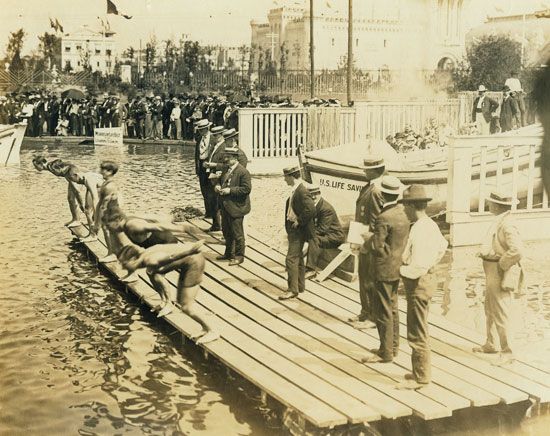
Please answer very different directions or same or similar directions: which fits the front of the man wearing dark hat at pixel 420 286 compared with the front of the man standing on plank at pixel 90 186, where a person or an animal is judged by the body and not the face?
same or similar directions

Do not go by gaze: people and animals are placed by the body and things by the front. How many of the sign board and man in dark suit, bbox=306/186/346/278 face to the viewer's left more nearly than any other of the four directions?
1

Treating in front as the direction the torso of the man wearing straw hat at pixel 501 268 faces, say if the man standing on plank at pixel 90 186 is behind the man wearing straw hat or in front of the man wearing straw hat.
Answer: in front

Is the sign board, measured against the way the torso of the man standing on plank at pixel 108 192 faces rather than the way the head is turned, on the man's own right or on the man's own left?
on the man's own right

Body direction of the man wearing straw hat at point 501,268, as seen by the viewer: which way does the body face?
to the viewer's left

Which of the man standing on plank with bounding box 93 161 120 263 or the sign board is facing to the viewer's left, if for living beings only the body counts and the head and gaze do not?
the man standing on plank

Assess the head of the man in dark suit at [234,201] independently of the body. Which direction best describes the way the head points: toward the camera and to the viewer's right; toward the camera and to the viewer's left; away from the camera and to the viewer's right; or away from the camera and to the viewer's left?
toward the camera and to the viewer's left

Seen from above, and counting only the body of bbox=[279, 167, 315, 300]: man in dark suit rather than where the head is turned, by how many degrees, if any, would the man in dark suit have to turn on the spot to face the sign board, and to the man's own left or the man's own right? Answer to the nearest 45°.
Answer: approximately 90° to the man's own right

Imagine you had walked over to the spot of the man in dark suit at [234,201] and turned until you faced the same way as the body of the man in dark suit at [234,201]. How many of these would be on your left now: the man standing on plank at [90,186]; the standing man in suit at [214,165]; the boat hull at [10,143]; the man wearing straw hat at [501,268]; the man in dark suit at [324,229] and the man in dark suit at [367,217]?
3

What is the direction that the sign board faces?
toward the camera

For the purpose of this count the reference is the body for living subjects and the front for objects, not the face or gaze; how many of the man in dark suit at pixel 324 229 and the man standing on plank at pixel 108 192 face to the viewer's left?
2

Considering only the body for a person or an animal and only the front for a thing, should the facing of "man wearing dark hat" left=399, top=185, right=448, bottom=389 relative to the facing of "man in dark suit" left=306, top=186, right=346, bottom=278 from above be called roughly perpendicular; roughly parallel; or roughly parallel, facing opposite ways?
roughly parallel

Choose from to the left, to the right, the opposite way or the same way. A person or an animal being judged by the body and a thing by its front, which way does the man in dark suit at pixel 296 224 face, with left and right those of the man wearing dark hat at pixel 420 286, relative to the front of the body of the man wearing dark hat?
the same way

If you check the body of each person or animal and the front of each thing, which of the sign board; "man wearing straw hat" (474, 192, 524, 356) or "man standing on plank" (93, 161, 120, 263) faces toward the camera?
the sign board

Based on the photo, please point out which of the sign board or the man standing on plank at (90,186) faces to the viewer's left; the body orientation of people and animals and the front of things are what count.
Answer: the man standing on plank

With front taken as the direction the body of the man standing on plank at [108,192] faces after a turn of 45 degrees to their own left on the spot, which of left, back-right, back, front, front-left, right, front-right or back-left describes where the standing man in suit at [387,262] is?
left

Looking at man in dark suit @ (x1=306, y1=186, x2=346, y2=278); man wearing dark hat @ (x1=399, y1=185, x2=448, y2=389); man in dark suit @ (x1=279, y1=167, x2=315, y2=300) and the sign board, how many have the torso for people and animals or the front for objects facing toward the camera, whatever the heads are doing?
1

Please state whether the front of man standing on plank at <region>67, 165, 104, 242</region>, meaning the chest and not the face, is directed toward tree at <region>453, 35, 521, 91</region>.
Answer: no

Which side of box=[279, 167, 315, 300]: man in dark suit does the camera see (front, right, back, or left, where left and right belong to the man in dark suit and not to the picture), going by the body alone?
left
